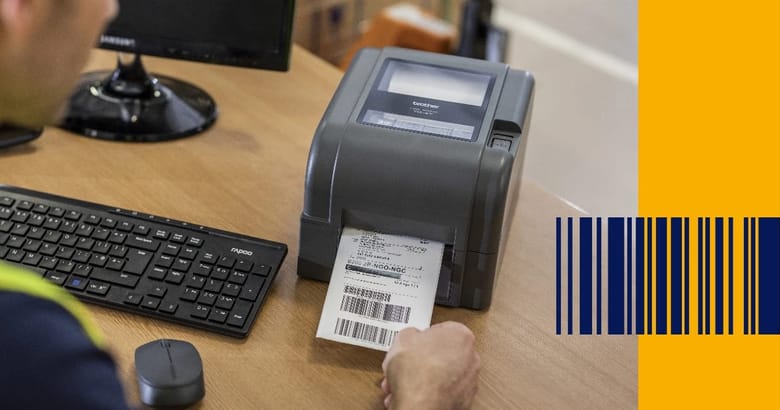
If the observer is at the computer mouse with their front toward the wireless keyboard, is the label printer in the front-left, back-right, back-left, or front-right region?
front-right

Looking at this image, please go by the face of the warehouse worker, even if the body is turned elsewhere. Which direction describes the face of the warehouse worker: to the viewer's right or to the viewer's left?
to the viewer's right

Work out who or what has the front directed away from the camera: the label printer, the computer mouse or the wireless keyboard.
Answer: the computer mouse

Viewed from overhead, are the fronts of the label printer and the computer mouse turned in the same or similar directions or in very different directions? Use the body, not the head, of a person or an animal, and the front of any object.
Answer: very different directions

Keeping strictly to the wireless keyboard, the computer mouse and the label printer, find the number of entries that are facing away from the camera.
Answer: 1

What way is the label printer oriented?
toward the camera

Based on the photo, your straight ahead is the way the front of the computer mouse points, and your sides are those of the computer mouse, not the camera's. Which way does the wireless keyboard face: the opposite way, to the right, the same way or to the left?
the opposite way

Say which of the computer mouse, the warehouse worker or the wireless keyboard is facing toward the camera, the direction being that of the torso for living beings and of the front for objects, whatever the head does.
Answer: the wireless keyboard

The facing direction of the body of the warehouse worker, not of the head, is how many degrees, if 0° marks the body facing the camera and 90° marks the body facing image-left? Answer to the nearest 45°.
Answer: approximately 225°

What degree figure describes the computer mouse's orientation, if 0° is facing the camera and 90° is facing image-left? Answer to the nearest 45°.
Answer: approximately 180°

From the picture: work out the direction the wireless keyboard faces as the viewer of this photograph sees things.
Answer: facing the viewer
